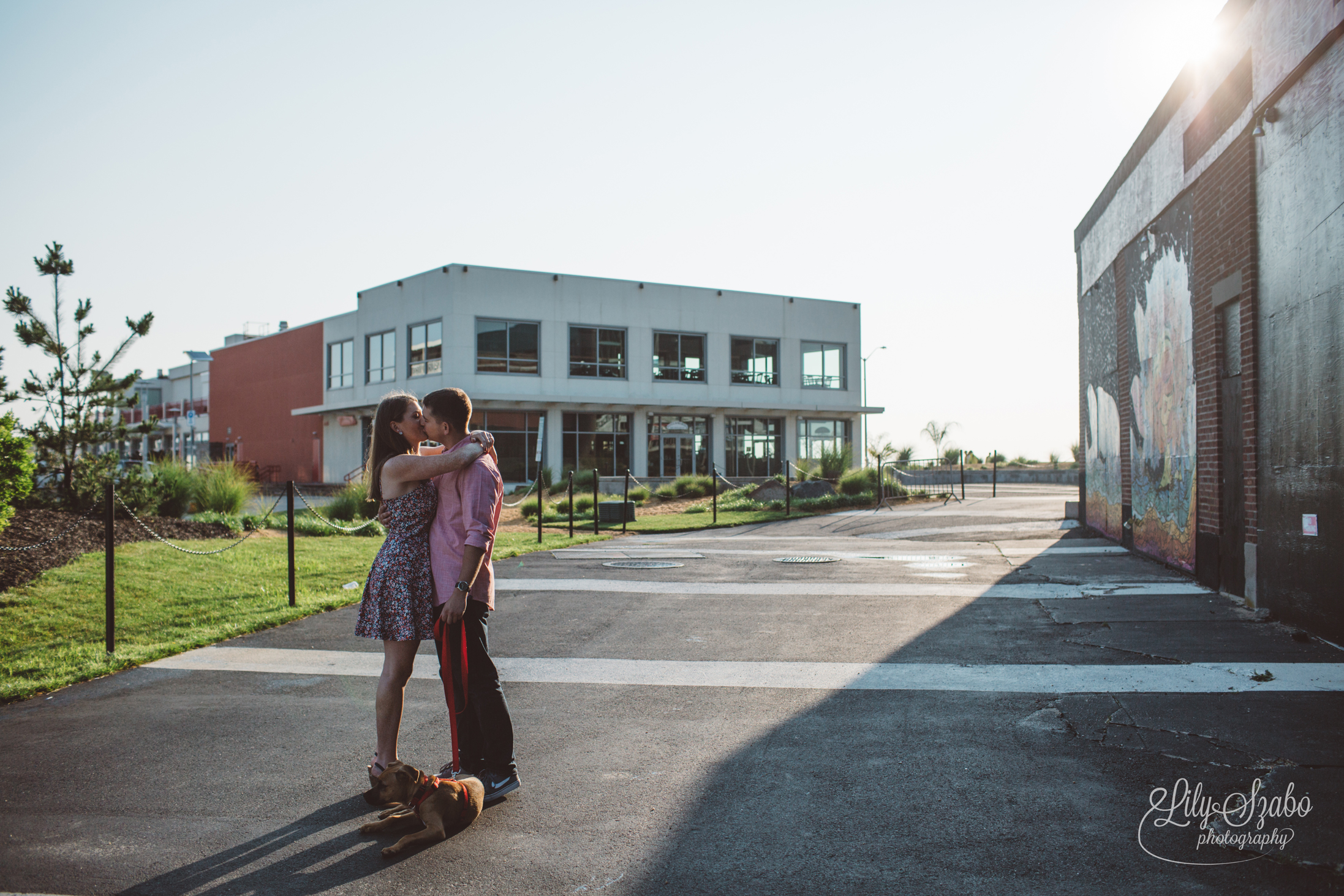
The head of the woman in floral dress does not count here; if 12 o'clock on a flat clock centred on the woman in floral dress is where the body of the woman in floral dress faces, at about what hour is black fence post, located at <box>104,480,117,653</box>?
The black fence post is roughly at 8 o'clock from the woman in floral dress.

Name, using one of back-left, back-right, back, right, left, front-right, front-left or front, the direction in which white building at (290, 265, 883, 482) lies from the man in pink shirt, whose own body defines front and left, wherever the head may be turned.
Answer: right

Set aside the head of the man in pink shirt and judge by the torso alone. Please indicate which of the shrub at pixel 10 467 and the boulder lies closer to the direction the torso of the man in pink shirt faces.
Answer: the shrub

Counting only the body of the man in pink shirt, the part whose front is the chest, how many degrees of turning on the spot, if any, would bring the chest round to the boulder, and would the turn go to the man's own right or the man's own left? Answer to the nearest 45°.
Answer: approximately 135° to the man's own right

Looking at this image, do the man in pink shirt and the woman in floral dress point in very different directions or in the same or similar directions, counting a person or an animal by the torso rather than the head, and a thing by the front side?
very different directions

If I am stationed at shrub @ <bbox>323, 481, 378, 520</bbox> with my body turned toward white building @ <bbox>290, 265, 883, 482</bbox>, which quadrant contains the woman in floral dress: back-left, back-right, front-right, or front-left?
back-right

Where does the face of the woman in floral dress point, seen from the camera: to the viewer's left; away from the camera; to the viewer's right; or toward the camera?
to the viewer's right

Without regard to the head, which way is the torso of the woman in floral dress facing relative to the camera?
to the viewer's right

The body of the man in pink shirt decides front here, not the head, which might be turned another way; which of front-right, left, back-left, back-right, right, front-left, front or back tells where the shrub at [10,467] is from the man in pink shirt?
front-right

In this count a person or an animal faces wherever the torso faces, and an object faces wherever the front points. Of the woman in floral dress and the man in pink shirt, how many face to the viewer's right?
1

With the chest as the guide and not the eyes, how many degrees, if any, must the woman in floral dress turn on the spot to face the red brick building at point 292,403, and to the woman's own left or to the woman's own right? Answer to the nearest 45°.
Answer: approximately 90° to the woman's own left

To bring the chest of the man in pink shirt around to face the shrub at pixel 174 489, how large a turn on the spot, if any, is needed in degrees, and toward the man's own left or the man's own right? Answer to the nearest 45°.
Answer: approximately 90° to the man's own right

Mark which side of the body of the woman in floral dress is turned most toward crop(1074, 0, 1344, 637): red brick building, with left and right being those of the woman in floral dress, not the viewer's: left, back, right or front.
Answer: front

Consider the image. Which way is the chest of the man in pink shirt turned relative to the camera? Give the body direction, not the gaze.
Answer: to the viewer's left
